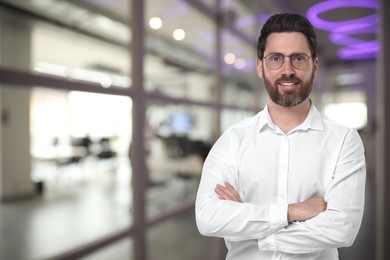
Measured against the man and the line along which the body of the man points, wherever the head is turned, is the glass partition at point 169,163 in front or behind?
behind

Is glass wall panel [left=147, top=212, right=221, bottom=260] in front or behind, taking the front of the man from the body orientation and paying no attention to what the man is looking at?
behind

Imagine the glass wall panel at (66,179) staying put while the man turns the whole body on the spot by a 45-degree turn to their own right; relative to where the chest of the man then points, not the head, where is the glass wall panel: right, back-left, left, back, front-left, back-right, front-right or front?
right

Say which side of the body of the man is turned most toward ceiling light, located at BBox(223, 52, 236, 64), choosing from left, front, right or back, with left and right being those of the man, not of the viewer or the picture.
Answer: back

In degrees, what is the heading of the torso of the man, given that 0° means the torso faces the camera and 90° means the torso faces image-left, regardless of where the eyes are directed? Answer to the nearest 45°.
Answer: approximately 0°
